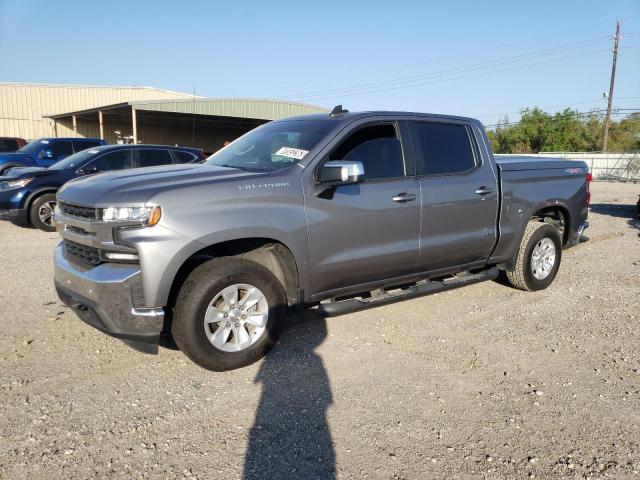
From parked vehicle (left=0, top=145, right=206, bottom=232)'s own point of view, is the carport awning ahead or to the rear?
to the rear

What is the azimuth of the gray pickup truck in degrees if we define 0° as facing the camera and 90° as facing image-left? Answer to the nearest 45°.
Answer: approximately 45°

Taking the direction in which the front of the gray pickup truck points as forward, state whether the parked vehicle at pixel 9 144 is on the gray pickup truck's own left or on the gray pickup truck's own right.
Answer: on the gray pickup truck's own right

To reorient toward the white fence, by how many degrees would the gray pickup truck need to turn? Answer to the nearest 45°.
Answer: approximately 180°

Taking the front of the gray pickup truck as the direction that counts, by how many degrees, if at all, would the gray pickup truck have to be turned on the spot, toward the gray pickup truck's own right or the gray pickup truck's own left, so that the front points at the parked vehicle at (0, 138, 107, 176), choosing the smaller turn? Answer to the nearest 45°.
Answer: approximately 90° to the gray pickup truck's own right

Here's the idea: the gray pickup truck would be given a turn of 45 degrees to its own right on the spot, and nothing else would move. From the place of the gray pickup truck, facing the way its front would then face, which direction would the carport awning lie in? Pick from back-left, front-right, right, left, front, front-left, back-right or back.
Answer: right

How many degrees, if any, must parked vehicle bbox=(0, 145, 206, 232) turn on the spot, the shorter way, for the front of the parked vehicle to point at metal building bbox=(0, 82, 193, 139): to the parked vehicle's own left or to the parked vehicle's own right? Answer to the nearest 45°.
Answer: approximately 135° to the parked vehicle's own right

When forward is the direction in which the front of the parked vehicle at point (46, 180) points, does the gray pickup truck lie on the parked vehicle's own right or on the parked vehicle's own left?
on the parked vehicle's own left

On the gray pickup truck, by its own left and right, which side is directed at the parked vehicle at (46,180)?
right

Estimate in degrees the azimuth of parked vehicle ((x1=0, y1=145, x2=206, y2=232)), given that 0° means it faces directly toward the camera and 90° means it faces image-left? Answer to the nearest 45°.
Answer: approximately 45°

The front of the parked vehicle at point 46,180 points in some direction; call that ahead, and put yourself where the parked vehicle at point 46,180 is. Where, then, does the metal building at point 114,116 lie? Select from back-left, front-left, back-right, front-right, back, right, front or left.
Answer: back-right
